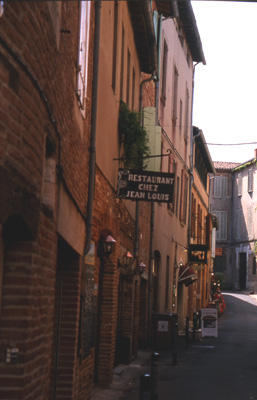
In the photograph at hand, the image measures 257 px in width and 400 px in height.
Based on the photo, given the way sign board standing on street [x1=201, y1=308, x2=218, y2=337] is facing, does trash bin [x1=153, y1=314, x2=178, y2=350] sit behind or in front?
in front

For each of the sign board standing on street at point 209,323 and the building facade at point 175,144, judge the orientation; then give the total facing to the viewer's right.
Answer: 1

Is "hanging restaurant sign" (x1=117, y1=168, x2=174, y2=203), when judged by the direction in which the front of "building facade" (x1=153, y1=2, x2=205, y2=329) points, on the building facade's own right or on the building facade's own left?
on the building facade's own right

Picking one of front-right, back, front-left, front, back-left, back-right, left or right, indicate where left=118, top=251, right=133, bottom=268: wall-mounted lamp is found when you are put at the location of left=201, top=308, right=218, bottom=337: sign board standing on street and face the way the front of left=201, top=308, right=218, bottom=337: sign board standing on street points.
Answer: front

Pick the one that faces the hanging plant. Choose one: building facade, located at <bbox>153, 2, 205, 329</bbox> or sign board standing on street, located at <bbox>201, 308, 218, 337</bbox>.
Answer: the sign board standing on street

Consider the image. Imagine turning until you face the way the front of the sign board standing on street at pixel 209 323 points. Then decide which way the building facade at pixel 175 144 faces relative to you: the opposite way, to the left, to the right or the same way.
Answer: to the left

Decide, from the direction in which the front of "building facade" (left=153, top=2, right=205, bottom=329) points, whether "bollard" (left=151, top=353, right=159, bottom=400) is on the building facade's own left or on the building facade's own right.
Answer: on the building facade's own right

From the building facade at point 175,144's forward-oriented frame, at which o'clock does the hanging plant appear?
The hanging plant is roughly at 3 o'clock from the building facade.

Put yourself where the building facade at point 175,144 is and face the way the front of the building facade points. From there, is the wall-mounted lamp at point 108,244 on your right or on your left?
on your right

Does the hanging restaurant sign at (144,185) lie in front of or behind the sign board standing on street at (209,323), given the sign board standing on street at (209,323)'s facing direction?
in front

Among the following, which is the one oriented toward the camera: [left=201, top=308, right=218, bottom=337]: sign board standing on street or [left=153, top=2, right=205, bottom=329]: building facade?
the sign board standing on street

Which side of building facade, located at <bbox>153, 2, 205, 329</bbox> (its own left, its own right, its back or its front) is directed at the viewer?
right

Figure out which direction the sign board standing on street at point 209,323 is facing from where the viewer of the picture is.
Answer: facing the viewer

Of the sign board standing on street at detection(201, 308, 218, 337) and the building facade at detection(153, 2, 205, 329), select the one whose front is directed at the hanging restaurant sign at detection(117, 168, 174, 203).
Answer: the sign board standing on street
